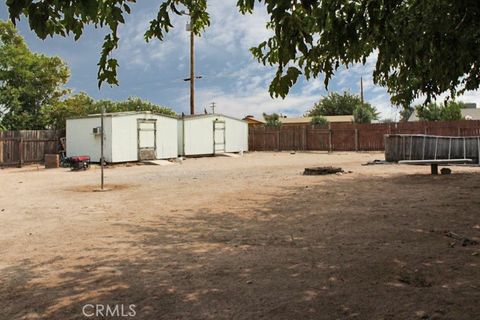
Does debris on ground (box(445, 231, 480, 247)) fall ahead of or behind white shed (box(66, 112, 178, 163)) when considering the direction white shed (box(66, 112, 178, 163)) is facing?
ahead

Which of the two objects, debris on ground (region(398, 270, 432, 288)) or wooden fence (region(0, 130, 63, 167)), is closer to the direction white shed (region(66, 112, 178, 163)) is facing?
the debris on ground

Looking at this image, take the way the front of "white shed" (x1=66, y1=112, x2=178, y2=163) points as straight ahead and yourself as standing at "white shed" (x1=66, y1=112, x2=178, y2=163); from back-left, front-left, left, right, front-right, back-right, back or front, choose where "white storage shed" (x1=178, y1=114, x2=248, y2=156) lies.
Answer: left

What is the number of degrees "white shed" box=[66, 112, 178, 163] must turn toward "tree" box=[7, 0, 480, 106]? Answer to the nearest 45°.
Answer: approximately 45° to its right

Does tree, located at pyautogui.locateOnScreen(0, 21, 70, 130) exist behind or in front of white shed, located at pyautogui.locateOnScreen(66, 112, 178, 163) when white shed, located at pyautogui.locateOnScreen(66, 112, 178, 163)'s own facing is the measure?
behind

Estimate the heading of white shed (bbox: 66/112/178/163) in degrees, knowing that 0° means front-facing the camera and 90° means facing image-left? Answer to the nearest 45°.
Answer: approximately 315°

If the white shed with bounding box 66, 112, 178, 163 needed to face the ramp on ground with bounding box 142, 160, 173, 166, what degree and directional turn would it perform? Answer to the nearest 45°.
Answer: approximately 45° to its left

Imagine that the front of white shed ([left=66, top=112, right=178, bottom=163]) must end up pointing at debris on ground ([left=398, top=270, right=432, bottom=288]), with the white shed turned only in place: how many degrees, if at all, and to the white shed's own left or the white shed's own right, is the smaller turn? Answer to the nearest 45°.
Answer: approximately 45° to the white shed's own right

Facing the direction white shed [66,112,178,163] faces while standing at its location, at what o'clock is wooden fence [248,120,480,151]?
The wooden fence is roughly at 10 o'clock from the white shed.

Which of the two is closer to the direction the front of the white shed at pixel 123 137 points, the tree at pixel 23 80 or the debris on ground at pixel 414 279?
the debris on ground

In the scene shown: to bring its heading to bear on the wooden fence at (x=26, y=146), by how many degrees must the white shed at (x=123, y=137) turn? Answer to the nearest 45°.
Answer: approximately 135° to its right
